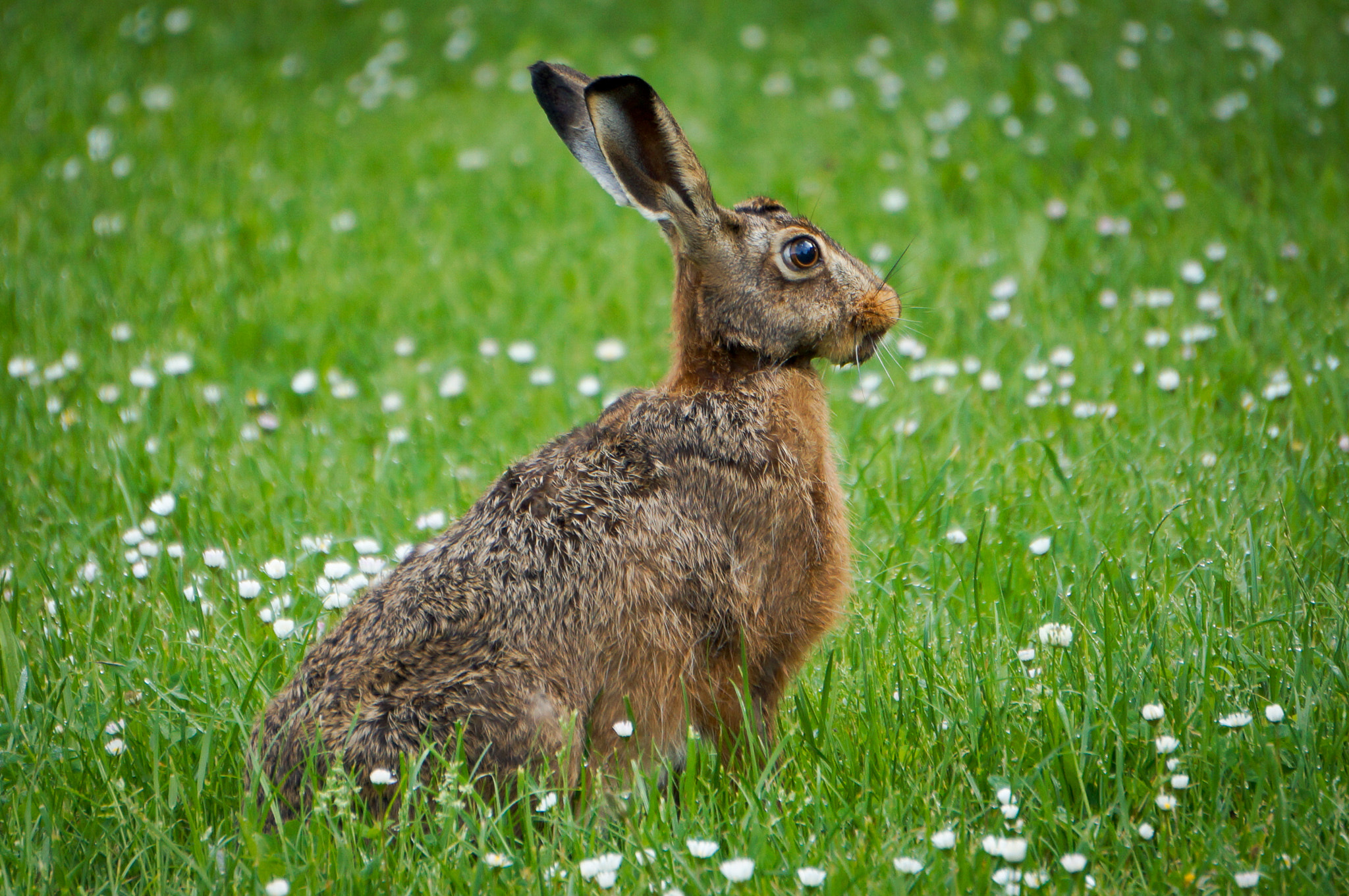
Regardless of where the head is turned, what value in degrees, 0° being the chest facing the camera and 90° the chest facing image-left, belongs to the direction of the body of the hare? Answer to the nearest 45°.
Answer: approximately 270°
